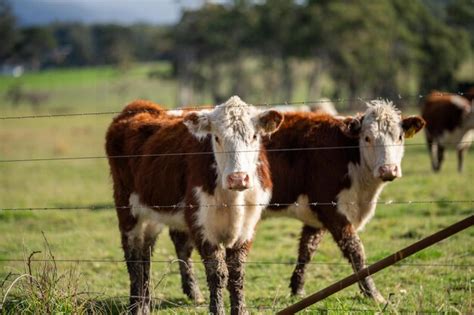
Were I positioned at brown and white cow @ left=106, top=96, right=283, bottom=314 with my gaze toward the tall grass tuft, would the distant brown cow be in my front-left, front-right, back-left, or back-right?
back-right

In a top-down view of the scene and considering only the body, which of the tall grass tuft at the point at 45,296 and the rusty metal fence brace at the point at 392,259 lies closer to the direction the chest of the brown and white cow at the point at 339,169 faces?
the rusty metal fence brace

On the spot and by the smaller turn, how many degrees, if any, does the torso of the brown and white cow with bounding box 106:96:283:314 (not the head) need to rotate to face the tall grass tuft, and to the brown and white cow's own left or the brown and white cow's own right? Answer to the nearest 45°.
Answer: approximately 90° to the brown and white cow's own right

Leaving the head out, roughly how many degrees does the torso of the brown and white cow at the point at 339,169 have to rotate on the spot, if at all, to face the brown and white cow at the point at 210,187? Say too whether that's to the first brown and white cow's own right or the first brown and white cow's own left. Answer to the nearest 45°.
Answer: approximately 90° to the first brown and white cow's own right

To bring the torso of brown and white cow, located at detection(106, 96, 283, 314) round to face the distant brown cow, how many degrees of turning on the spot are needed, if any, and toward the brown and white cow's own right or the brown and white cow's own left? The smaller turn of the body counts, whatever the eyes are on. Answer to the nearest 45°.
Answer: approximately 90° to the brown and white cow's own left

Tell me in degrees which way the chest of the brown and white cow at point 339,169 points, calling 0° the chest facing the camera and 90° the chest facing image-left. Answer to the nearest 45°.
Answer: approximately 315°

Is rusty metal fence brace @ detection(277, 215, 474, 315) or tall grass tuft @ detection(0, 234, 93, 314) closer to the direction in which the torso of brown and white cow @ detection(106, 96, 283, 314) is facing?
the rusty metal fence brace

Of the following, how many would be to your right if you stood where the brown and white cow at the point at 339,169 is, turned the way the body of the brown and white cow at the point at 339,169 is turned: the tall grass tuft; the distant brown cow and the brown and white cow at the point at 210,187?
2

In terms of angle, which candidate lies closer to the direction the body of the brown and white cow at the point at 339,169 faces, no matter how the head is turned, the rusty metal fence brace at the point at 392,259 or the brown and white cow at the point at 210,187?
the rusty metal fence brace

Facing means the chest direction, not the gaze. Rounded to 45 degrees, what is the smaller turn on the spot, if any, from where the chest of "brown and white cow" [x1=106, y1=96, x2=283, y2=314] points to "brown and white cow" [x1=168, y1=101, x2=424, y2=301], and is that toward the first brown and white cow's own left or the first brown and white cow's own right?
approximately 90° to the first brown and white cow's own left
